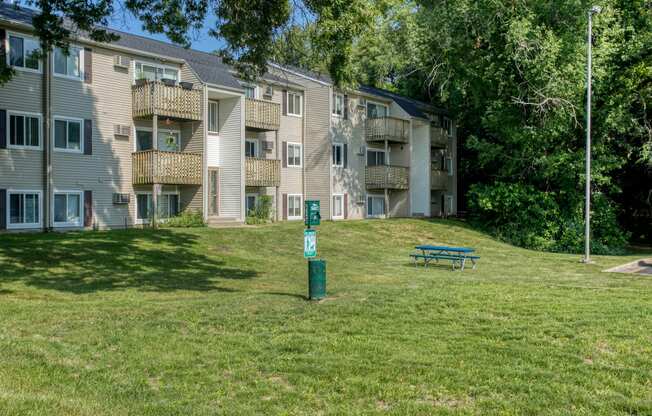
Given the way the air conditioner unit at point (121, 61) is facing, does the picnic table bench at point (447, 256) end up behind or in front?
in front

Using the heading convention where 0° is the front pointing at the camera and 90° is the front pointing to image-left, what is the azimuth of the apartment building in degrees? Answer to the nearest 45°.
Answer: approximately 315°

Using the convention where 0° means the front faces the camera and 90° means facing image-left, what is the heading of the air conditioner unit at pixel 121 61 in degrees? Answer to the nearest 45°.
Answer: approximately 315°
